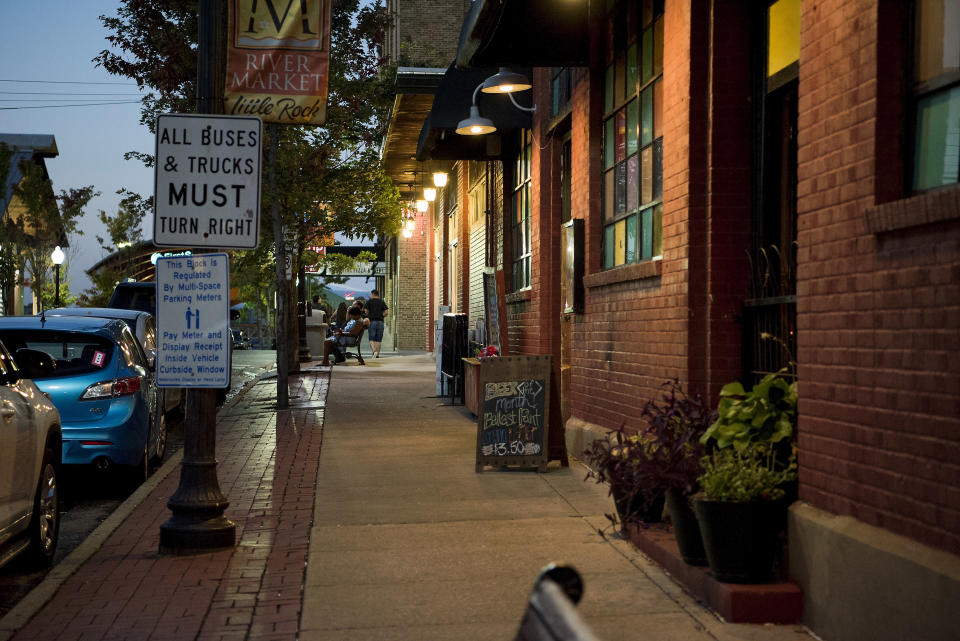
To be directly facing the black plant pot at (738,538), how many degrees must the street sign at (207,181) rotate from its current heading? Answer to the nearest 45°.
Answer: approximately 45° to its left

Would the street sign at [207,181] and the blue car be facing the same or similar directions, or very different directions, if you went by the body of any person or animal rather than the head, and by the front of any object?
very different directions

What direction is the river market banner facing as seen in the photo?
toward the camera

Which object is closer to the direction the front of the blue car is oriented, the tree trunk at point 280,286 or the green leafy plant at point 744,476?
the tree trunk

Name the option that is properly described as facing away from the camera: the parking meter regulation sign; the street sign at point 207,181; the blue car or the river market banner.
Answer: the blue car

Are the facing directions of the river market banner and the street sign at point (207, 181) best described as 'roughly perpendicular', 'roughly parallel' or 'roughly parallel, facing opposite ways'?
roughly parallel

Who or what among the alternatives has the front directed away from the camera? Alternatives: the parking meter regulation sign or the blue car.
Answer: the blue car

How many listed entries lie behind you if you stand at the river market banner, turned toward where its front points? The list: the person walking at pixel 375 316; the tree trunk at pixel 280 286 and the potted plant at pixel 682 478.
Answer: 2

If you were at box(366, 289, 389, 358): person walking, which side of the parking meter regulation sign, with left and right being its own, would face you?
back

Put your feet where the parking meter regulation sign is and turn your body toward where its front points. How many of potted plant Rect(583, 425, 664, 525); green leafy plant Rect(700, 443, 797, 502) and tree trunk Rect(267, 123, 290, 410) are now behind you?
1

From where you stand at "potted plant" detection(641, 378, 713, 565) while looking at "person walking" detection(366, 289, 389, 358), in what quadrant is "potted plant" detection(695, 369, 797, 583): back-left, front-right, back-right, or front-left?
back-right

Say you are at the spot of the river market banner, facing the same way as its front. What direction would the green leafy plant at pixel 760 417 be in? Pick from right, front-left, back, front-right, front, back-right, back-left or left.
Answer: front-left

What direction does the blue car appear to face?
away from the camera

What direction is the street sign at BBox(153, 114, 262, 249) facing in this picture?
toward the camera

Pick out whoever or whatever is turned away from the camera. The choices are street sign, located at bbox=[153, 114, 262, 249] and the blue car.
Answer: the blue car

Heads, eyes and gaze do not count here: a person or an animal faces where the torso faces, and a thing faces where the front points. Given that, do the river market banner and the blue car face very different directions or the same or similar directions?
very different directions
